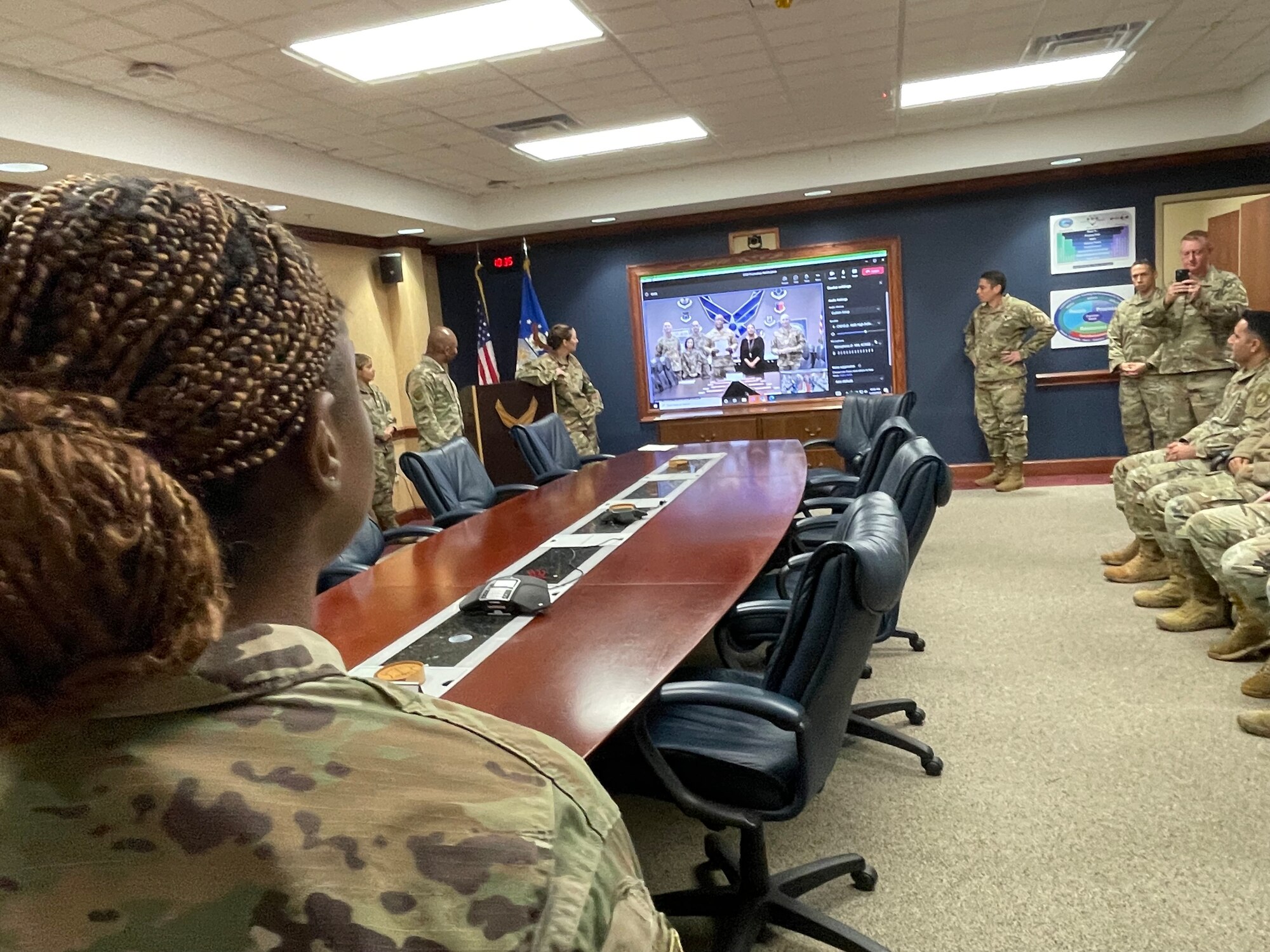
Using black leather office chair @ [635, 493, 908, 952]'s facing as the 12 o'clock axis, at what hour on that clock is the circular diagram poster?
The circular diagram poster is roughly at 4 o'clock from the black leather office chair.

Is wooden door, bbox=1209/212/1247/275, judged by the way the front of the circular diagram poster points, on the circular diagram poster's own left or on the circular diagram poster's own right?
on the circular diagram poster's own left

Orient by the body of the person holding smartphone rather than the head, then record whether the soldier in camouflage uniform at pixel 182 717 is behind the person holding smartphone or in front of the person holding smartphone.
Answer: in front

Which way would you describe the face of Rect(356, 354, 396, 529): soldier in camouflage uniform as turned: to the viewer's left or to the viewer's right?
to the viewer's right

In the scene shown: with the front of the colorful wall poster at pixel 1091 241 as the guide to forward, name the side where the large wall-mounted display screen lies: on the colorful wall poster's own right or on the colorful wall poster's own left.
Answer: on the colorful wall poster's own right

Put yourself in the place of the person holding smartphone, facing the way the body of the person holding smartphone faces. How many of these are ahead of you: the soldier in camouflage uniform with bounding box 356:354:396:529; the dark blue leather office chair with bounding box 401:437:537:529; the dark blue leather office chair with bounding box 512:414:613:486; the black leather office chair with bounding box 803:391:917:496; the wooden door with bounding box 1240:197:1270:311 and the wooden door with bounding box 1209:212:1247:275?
4

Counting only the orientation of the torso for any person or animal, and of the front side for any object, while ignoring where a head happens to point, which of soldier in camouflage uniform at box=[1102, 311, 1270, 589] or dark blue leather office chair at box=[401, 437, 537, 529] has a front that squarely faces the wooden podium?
the soldier in camouflage uniform

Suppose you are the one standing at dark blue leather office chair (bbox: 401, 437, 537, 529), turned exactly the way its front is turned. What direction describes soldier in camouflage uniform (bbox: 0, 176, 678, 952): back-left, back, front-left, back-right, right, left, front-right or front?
front-right

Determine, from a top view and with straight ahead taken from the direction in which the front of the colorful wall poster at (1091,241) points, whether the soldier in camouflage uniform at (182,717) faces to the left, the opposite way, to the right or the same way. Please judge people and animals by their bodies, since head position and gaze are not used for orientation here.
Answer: the opposite way

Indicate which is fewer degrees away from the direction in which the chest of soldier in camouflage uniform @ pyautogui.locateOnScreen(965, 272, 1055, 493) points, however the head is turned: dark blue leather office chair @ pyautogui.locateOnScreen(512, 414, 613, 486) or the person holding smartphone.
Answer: the dark blue leather office chair

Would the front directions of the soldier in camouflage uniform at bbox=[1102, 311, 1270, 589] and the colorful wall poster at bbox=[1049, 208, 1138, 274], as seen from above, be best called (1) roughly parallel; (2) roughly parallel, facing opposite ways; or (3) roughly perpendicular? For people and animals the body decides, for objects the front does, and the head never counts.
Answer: roughly perpendicular

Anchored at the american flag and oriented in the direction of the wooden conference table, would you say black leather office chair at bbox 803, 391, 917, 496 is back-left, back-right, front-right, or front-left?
front-left

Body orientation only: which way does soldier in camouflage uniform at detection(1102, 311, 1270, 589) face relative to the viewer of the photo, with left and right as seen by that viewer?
facing to the left of the viewer

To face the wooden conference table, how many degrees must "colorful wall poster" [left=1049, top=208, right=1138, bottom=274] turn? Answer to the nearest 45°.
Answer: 0° — it already faces it

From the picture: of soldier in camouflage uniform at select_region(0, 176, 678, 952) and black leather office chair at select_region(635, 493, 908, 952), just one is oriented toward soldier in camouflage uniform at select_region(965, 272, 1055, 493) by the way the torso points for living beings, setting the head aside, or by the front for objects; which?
soldier in camouflage uniform at select_region(0, 176, 678, 952)

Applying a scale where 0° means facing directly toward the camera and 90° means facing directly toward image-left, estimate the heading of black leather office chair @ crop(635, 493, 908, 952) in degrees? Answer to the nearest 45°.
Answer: approximately 90°

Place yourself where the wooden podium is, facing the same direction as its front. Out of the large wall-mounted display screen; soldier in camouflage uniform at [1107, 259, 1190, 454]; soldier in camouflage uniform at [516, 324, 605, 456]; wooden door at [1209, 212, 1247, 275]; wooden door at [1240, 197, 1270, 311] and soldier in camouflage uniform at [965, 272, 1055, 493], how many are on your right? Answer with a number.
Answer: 0

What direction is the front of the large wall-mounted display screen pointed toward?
toward the camera

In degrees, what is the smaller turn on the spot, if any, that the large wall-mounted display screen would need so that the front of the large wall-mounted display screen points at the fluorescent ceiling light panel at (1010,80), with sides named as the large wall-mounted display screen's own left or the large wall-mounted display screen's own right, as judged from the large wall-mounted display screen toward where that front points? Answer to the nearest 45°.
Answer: approximately 45° to the large wall-mounted display screen's own left

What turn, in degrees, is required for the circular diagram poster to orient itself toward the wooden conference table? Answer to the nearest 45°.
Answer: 0° — it already faces it

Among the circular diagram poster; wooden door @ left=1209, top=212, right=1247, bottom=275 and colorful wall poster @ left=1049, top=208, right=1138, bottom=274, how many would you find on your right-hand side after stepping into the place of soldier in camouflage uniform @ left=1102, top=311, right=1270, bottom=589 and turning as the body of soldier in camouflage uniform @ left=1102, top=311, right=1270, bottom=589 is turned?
3
